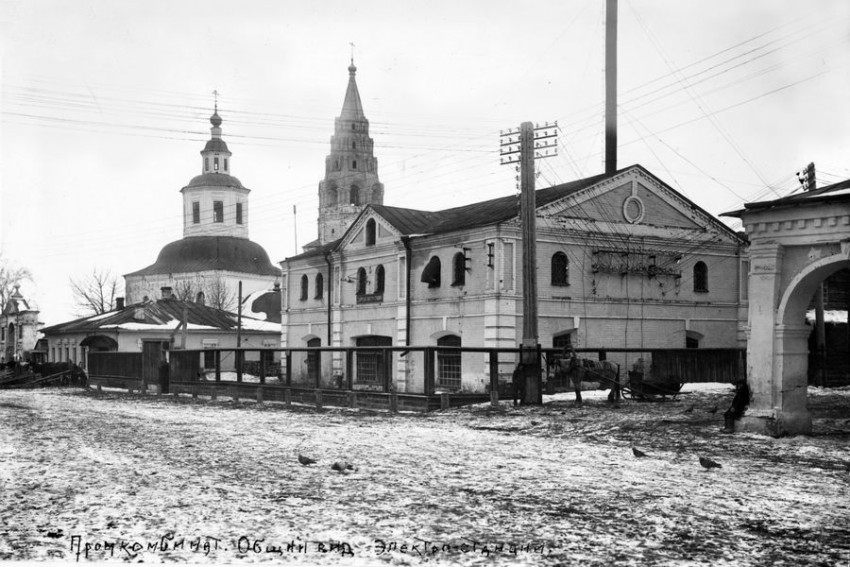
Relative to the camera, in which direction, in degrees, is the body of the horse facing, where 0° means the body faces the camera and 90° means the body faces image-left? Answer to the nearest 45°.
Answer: approximately 90°

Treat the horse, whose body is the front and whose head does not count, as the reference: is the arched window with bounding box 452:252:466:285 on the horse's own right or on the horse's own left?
on the horse's own right

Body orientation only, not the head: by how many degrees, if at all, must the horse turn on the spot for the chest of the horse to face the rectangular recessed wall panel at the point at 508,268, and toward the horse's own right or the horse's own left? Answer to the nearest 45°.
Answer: approximately 90° to the horse's own right
